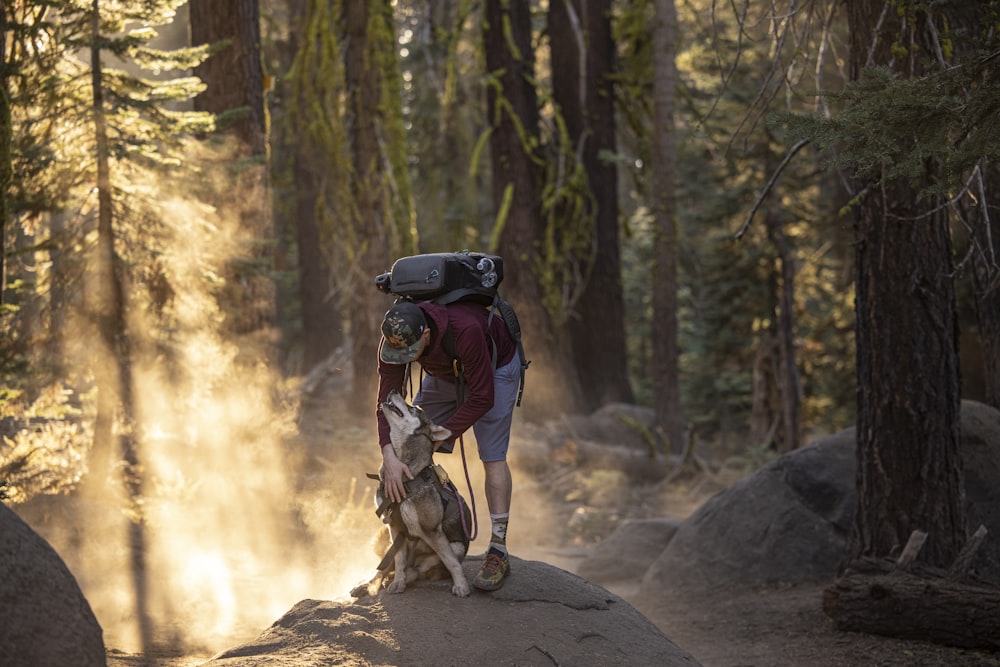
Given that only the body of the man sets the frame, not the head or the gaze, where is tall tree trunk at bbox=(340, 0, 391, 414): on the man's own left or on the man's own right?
on the man's own right

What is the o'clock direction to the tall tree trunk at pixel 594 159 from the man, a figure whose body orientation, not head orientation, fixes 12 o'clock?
The tall tree trunk is roughly at 5 o'clock from the man.

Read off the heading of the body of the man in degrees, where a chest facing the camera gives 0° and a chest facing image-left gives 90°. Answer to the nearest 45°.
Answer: approximately 45°

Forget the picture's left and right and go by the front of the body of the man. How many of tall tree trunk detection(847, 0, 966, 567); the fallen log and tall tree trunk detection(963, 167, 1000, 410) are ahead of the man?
0

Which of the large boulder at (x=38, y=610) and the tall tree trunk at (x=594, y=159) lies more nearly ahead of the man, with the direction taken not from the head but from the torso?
the large boulder

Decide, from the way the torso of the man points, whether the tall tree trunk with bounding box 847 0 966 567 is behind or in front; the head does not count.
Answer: behind

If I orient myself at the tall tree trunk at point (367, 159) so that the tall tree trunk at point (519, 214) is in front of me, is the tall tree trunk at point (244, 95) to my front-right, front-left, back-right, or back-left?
back-right

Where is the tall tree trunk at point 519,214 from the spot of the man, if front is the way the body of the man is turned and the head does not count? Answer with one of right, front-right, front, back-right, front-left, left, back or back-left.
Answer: back-right

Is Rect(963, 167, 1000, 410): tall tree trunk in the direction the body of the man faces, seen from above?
no

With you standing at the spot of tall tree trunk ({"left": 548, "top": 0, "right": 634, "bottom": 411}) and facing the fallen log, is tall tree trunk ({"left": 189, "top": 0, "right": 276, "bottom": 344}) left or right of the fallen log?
right

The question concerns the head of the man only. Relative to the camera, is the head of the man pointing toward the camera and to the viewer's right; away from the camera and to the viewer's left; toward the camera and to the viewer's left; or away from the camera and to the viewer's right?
toward the camera and to the viewer's left
